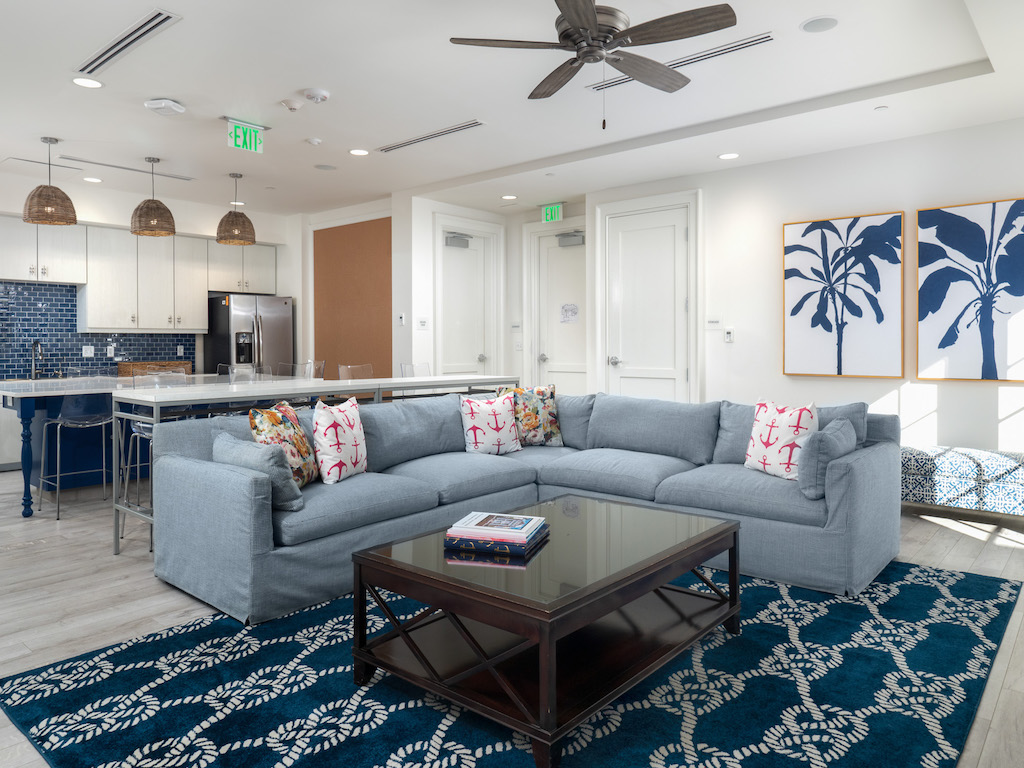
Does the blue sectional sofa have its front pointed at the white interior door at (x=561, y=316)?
no

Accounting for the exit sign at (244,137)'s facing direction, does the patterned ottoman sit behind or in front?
in front

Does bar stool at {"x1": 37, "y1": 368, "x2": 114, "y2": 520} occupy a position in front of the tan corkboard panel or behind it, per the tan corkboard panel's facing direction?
in front

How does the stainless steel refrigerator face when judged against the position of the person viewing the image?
facing the viewer and to the right of the viewer

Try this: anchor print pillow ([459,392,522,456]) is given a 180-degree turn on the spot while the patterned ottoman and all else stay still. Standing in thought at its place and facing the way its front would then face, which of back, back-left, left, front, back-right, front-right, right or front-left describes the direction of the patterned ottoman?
right

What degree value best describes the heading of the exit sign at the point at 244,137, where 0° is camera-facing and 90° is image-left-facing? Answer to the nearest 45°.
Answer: approximately 315°

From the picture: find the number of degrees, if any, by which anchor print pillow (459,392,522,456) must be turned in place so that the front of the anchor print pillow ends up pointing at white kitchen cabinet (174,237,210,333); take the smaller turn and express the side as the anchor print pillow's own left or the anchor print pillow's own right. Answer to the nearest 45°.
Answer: approximately 135° to the anchor print pillow's own right

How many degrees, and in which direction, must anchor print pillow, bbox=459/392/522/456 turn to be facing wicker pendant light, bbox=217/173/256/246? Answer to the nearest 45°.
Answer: approximately 135° to its right

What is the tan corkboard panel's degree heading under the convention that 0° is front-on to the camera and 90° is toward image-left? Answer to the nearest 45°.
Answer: approximately 45°

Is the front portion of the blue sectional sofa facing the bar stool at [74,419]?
no

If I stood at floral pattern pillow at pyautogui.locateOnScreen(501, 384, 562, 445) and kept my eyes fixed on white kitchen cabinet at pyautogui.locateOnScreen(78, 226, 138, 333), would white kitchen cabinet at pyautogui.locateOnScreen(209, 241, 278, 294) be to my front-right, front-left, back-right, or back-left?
front-right

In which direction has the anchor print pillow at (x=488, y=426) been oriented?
toward the camera

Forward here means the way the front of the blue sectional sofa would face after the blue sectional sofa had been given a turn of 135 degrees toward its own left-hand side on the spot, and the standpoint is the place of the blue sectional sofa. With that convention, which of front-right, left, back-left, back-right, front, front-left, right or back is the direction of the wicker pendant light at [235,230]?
left

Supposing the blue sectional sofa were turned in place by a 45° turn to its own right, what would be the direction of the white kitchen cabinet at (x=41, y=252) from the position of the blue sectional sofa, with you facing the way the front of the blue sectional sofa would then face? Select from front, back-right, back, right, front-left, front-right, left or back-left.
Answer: right
